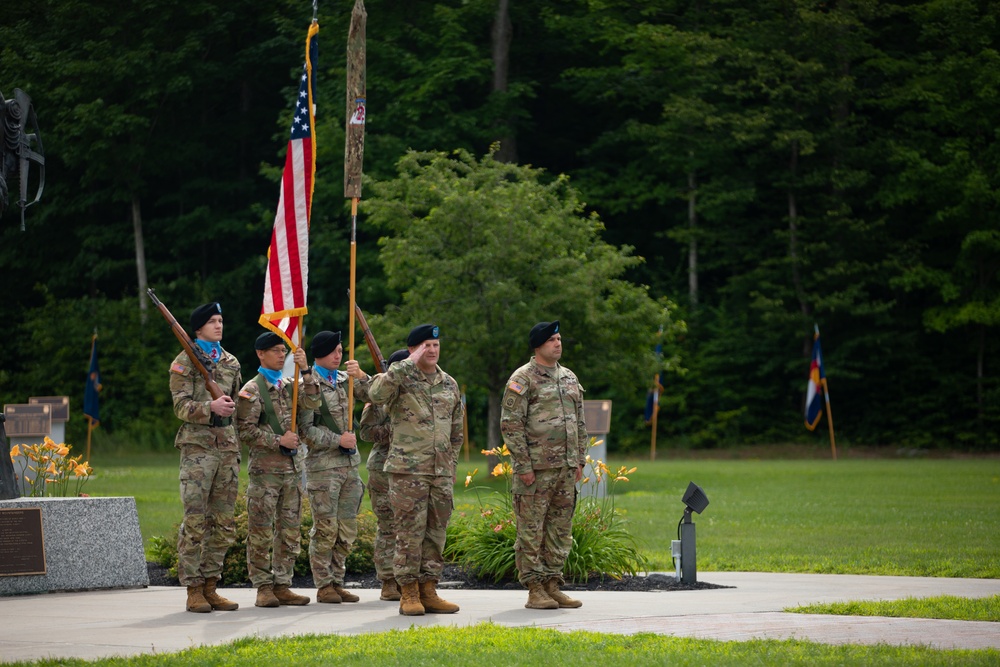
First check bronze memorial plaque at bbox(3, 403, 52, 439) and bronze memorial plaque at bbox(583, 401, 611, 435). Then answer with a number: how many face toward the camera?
2

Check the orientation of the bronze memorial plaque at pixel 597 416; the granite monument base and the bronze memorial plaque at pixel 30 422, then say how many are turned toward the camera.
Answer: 3

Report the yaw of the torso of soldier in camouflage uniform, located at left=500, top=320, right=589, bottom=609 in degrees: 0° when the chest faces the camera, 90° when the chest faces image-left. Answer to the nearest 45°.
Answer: approximately 315°

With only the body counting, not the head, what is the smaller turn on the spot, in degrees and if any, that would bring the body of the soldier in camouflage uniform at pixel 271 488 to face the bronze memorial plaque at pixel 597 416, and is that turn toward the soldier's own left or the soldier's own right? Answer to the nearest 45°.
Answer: approximately 90° to the soldier's own left

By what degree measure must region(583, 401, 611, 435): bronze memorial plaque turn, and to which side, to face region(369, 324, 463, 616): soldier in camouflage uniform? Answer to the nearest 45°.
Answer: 0° — it already faces them

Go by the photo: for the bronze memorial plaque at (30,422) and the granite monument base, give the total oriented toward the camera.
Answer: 2

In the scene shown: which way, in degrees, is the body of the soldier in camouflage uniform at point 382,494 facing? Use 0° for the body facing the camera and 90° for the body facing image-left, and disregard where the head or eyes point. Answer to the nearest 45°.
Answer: approximately 315°

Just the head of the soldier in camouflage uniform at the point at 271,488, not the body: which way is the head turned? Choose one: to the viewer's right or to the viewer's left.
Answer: to the viewer's right

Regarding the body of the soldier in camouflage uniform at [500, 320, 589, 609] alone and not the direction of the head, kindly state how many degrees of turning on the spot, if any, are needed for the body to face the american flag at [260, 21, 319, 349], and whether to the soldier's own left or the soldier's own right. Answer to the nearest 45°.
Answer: approximately 135° to the soldier's own right
